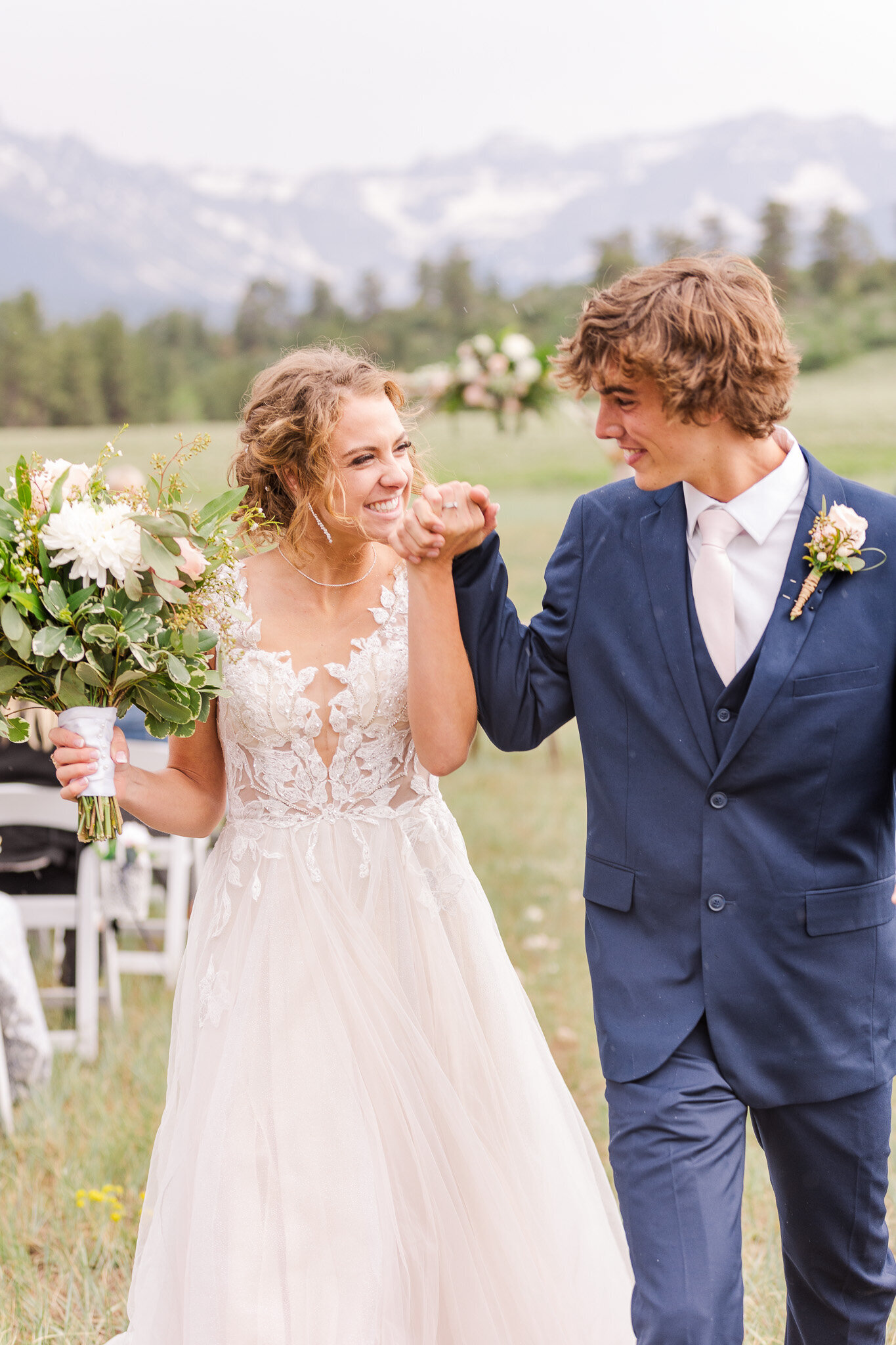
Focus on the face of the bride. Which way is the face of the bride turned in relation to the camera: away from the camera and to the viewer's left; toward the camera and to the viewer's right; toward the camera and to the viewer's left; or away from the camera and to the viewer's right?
toward the camera and to the viewer's right

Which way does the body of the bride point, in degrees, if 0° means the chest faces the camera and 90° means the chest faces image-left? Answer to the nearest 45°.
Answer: approximately 0°

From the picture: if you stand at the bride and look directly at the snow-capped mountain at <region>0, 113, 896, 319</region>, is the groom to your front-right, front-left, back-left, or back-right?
back-right

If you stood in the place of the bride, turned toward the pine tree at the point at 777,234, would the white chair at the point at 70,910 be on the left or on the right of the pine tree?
left

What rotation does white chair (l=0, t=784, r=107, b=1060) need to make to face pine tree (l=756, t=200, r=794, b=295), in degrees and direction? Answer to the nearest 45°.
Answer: approximately 45° to its right

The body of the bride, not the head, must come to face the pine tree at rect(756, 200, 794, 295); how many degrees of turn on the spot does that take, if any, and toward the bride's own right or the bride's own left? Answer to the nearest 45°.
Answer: approximately 180°

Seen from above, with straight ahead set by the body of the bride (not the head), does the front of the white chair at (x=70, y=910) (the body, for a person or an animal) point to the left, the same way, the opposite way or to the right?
the opposite way

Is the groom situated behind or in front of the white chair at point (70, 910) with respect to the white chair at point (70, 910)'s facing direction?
behind

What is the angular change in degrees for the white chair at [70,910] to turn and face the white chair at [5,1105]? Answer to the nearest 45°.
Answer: approximately 180°

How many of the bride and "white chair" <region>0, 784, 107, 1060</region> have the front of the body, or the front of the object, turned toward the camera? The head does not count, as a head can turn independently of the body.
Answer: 1

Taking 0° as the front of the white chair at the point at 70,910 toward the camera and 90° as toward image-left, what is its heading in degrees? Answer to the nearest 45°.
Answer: approximately 180°

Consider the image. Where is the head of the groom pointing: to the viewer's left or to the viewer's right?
to the viewer's left
